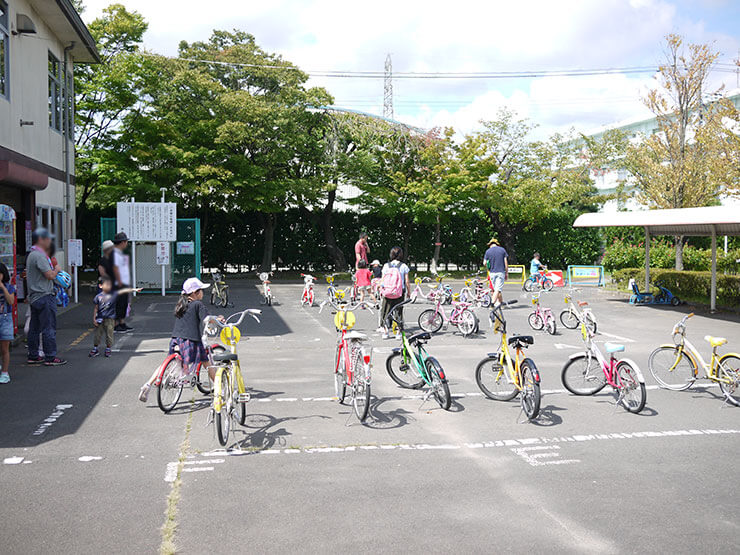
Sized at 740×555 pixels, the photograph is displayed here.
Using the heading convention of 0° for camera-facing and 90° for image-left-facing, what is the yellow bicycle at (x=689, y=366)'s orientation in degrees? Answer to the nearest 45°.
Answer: approximately 135°

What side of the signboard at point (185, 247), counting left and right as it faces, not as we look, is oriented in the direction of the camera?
front

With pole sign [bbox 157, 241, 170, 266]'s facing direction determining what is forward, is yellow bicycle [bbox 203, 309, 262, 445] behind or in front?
in front

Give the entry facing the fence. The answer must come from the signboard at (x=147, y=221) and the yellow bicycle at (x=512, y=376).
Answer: the yellow bicycle

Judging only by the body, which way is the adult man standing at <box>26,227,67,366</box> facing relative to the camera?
to the viewer's right

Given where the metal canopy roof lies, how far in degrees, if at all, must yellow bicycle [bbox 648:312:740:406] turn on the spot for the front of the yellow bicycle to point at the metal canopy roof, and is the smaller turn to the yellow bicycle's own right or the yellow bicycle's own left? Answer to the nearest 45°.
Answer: approximately 45° to the yellow bicycle's own right

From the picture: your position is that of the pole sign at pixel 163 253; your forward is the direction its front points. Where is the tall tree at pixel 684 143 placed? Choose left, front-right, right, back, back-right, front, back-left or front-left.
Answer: left

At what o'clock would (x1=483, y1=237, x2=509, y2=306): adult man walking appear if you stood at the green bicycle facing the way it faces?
The adult man walking is roughly at 2 o'clock from the green bicycle.

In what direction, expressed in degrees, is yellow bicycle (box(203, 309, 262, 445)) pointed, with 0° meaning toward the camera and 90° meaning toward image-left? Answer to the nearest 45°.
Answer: approximately 180°

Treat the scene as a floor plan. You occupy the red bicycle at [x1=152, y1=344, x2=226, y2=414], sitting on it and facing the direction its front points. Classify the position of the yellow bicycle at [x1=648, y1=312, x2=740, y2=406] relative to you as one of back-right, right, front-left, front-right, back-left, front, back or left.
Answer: front-right

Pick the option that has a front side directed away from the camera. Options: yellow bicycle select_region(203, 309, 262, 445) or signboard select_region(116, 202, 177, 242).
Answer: the yellow bicycle

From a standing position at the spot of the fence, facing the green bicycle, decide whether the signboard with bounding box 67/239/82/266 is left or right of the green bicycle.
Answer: right

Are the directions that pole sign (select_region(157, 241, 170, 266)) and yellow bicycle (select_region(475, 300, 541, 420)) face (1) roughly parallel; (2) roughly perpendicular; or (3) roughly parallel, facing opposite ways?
roughly parallel, facing opposite ways

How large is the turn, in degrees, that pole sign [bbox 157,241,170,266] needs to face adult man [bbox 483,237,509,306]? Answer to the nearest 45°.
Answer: approximately 45° to its left

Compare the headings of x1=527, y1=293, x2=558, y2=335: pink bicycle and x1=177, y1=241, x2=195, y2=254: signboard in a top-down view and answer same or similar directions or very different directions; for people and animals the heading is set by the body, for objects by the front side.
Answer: very different directions

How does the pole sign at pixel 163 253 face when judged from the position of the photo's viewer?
facing the viewer

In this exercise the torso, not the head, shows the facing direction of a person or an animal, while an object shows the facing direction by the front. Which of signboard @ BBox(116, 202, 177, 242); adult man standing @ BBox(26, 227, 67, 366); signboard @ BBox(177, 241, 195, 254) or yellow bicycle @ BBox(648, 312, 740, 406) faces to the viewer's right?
the adult man standing

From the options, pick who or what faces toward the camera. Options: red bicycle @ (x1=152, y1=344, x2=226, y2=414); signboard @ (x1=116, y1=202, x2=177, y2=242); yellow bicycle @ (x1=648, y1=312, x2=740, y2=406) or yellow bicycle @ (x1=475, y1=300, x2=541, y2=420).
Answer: the signboard

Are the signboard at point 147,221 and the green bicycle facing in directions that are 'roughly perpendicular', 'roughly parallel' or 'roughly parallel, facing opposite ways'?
roughly parallel, facing opposite ways

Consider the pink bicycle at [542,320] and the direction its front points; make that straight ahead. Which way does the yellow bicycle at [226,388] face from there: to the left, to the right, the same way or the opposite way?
the same way

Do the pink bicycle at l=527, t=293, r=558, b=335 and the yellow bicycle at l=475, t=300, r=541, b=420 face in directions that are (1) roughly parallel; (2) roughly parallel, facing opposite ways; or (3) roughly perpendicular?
roughly parallel

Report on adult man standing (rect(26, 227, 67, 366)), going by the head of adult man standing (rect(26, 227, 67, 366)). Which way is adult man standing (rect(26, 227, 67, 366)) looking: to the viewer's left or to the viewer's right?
to the viewer's right

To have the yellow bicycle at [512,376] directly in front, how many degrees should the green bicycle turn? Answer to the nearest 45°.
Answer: approximately 135° to its right
